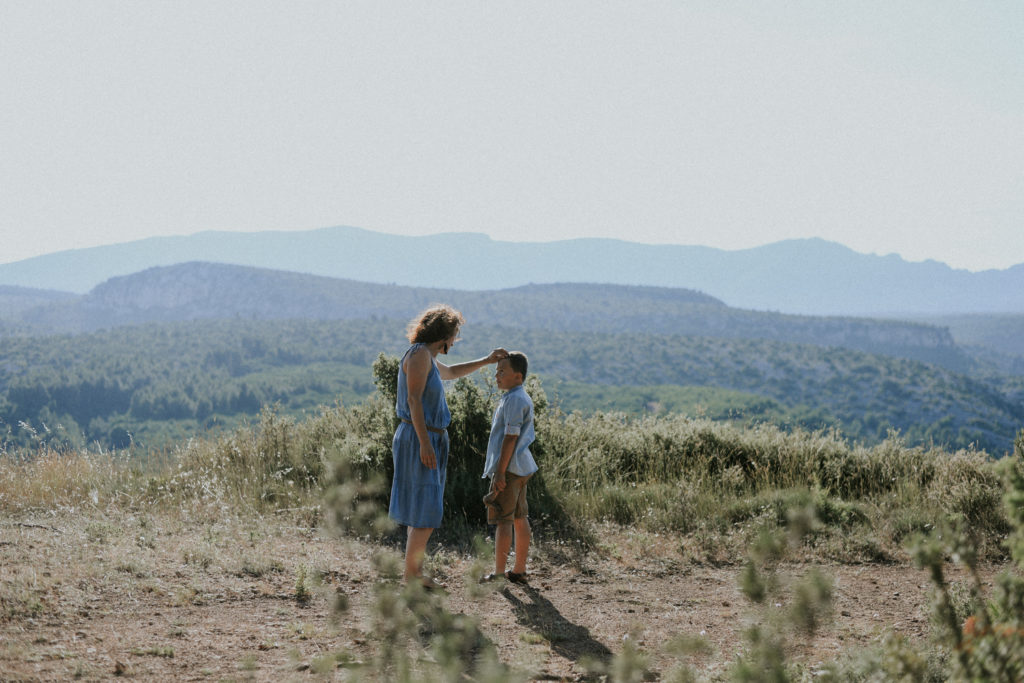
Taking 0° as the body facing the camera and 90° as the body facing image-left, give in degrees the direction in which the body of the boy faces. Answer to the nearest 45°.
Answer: approximately 90°

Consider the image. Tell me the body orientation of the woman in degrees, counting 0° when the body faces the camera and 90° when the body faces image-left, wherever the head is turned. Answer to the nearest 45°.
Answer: approximately 270°

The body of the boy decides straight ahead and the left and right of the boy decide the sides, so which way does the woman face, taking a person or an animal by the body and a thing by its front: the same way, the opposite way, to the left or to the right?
the opposite way

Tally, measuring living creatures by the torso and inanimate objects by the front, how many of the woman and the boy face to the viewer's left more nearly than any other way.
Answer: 1

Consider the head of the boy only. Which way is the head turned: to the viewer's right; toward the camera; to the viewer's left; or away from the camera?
to the viewer's left
